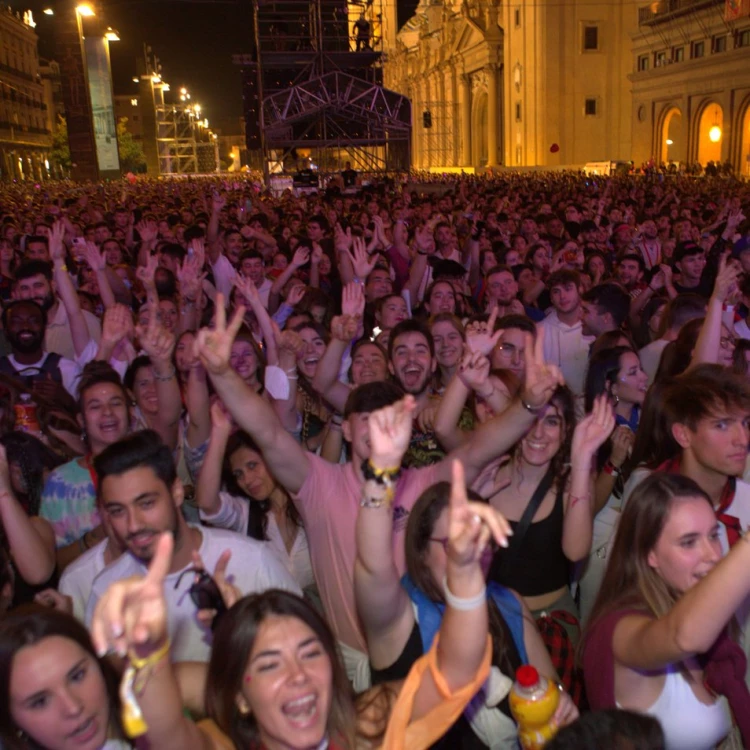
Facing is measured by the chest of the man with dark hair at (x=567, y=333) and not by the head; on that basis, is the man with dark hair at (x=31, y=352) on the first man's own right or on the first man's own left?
on the first man's own right

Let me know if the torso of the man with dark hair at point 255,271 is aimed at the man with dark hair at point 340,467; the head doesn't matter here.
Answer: yes

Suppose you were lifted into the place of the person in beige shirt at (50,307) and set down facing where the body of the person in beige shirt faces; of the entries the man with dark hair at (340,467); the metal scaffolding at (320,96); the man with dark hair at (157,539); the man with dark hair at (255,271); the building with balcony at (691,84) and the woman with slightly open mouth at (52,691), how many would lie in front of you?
3

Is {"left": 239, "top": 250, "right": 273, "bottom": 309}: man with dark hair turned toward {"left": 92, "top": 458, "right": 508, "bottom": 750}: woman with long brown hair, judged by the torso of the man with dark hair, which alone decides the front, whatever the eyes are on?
yes

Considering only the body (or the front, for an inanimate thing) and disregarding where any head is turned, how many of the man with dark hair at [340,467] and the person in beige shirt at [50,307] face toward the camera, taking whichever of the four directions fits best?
2

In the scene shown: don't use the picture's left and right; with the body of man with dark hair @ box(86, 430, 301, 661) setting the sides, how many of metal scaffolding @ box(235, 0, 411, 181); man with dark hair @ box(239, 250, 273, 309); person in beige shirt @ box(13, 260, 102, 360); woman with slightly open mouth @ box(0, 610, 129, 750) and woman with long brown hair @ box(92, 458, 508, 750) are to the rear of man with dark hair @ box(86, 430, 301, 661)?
3

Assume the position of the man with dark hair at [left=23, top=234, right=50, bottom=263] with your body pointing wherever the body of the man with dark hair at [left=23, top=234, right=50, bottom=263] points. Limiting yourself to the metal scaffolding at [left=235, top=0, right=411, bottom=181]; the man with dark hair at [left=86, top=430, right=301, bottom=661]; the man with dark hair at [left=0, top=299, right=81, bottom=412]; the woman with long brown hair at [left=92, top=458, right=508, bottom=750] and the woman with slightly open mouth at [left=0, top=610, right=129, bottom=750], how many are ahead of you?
4

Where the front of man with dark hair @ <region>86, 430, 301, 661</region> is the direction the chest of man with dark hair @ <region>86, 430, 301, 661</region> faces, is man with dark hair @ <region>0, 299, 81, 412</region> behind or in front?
behind

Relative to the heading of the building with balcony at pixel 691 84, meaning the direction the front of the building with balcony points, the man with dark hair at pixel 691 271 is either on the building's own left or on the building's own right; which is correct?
on the building's own left

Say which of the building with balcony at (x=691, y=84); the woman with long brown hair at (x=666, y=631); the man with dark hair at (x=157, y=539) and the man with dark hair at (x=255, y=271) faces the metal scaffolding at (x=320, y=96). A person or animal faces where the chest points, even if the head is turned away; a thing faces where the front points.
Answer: the building with balcony

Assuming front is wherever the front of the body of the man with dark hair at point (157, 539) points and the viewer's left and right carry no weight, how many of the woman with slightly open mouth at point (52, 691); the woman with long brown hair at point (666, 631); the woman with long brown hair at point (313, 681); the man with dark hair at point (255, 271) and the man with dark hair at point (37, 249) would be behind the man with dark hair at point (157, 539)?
2

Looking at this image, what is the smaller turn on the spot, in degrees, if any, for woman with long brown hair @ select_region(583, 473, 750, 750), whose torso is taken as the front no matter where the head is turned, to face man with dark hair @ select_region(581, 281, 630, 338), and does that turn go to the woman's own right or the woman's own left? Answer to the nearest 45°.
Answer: approximately 135° to the woman's own left
